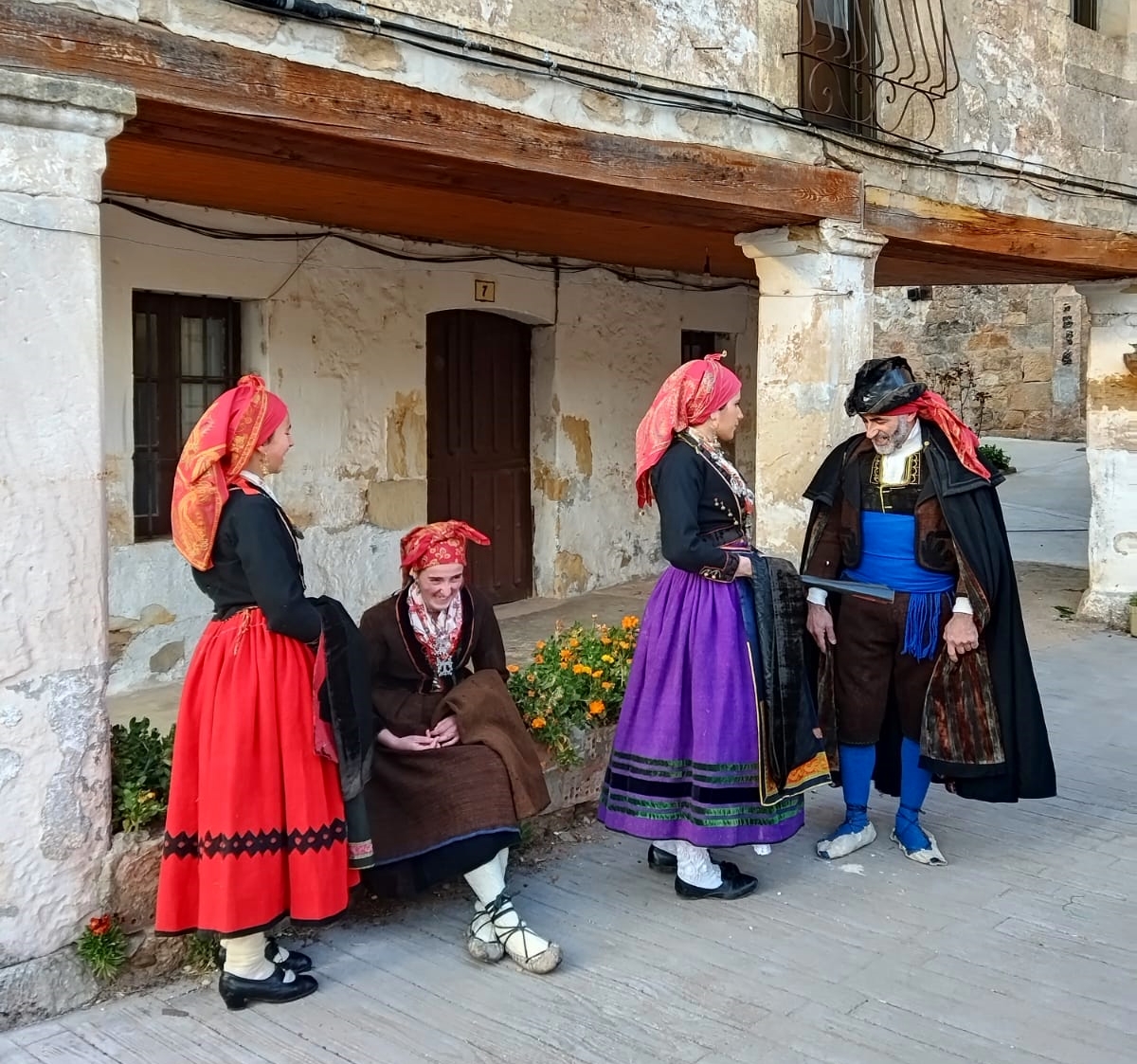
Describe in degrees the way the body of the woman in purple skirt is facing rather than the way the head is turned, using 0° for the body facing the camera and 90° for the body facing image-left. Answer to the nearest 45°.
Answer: approximately 270°

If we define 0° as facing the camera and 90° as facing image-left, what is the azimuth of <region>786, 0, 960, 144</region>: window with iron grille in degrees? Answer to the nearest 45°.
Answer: approximately 315°

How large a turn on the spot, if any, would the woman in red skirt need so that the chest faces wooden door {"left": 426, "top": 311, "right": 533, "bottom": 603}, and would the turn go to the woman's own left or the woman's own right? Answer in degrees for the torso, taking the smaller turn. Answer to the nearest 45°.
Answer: approximately 90° to the woman's own left

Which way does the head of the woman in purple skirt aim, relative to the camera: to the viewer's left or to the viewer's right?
to the viewer's right

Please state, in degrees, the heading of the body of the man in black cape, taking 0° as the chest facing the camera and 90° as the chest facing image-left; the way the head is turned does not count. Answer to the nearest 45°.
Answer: approximately 0°

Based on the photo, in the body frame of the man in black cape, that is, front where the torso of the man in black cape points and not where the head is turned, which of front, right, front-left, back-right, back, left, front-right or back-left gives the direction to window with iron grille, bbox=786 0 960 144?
back

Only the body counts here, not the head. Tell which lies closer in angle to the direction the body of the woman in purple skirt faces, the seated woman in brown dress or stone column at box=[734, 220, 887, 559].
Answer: the stone column

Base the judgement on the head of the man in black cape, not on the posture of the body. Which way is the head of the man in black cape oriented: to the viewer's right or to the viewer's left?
to the viewer's left

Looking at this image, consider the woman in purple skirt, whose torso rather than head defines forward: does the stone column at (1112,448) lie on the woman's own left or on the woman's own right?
on the woman's own left

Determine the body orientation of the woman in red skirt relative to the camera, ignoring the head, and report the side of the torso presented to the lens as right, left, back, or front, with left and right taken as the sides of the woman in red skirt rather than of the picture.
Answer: right

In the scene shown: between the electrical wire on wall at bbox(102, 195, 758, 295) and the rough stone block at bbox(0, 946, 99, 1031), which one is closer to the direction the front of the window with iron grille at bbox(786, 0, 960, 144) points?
the rough stone block

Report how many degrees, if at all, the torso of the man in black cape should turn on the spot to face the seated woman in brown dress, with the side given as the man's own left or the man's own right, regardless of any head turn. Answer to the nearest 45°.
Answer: approximately 45° to the man's own right
